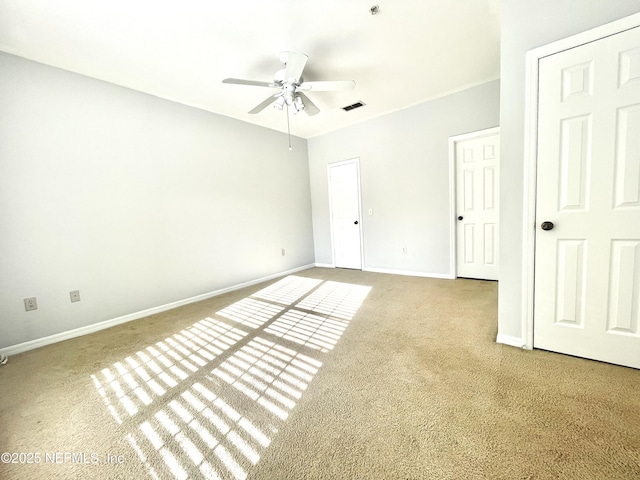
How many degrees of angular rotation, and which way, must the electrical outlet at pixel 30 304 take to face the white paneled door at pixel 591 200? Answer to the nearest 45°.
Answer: approximately 45° to its left

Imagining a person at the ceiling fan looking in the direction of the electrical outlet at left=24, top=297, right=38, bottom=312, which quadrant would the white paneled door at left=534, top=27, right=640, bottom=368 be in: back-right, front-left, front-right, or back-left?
back-left

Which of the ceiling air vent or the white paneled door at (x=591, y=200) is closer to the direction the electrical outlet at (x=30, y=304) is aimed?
the white paneled door

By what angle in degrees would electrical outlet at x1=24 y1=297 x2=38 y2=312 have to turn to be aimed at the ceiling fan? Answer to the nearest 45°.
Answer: approximately 45° to its left

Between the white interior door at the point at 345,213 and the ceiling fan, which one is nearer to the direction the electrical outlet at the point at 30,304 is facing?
the ceiling fan

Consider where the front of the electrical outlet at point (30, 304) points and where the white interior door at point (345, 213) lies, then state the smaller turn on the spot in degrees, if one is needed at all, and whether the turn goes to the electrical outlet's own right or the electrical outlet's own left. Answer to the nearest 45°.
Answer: approximately 90° to the electrical outlet's own left

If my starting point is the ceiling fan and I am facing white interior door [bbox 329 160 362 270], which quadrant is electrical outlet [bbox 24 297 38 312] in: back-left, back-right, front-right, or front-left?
back-left

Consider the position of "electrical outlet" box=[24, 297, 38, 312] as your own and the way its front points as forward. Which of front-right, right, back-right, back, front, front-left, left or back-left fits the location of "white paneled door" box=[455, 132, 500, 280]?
front-left
